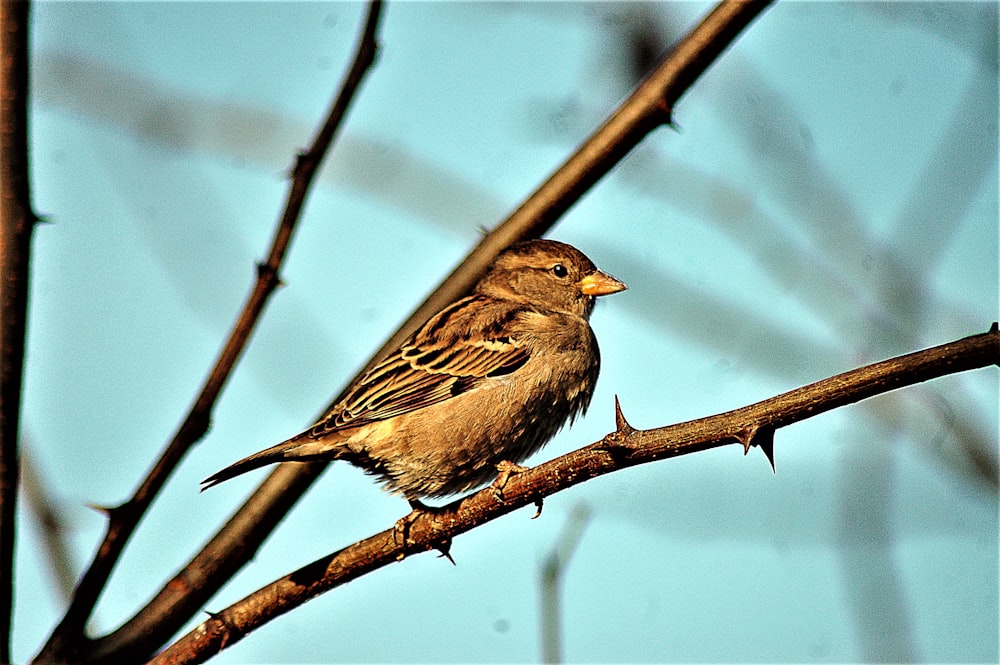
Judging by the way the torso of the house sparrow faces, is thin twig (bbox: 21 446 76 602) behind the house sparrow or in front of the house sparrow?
behind

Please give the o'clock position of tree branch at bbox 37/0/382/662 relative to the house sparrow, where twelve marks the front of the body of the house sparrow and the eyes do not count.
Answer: The tree branch is roughly at 5 o'clock from the house sparrow.

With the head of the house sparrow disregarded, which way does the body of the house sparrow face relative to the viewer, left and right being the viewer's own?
facing to the right of the viewer

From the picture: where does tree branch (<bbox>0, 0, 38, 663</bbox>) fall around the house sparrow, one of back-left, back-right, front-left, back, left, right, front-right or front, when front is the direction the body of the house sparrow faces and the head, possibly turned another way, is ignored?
back-right
